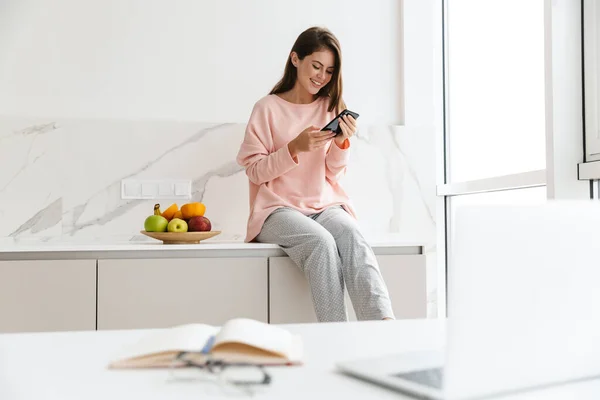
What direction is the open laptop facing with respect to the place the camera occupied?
facing away from the viewer and to the left of the viewer

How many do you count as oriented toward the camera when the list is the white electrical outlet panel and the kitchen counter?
2

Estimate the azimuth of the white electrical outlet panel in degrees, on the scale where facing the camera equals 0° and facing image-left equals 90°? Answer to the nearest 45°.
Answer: approximately 0°

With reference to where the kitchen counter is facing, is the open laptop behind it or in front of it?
in front

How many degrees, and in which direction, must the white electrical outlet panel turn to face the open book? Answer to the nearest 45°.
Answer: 0° — it already faces it

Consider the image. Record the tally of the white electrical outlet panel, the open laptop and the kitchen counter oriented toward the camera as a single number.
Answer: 2

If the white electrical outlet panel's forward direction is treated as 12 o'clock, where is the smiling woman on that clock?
The smiling woman is roughly at 10 o'clock from the white electrical outlet panel.
